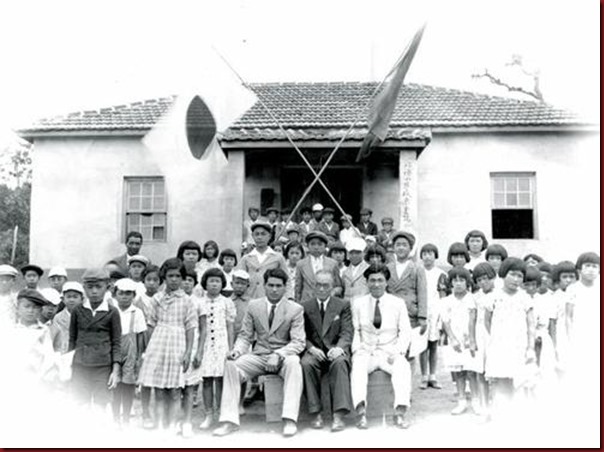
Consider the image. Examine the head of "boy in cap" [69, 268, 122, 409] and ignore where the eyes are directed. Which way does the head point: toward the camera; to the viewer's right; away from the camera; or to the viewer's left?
toward the camera

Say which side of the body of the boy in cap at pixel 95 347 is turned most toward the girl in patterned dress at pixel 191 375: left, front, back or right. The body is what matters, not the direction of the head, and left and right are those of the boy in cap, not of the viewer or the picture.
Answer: left

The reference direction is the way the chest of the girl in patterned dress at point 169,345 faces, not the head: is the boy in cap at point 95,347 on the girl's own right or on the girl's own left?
on the girl's own right

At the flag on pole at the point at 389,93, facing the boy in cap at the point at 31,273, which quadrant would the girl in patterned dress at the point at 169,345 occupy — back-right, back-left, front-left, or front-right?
front-left

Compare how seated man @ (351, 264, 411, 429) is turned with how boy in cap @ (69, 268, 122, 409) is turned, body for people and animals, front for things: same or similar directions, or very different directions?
same or similar directions

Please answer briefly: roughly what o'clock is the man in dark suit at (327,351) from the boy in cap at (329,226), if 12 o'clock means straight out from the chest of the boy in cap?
The man in dark suit is roughly at 12 o'clock from the boy in cap.

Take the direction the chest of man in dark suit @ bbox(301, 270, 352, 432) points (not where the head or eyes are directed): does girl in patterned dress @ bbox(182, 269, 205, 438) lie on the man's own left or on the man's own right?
on the man's own right

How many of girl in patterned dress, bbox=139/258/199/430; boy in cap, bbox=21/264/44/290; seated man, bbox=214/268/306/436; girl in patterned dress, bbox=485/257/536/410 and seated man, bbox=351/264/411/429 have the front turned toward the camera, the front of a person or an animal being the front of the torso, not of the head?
5

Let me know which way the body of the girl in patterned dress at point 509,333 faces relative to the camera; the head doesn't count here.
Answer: toward the camera

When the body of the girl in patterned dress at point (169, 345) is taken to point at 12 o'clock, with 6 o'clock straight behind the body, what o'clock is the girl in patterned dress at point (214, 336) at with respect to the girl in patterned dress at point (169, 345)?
the girl in patterned dress at point (214, 336) is roughly at 8 o'clock from the girl in patterned dress at point (169, 345).

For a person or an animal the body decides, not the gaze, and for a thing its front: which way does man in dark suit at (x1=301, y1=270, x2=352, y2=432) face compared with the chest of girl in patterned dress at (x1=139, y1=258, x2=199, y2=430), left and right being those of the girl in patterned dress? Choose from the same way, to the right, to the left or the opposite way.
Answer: the same way

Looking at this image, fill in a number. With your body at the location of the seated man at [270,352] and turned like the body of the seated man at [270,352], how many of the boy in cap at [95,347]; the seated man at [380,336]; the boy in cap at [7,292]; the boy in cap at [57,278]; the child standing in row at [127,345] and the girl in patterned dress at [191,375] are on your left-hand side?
1

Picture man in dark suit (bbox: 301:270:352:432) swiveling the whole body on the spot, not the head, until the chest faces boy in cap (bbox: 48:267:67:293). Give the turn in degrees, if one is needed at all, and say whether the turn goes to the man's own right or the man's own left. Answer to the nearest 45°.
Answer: approximately 90° to the man's own right

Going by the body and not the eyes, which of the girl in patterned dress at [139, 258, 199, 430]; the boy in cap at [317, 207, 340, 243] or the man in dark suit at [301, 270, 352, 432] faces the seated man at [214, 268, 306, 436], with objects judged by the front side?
the boy in cap

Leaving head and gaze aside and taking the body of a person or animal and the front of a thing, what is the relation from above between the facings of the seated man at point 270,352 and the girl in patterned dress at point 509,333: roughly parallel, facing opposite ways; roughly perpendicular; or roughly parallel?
roughly parallel

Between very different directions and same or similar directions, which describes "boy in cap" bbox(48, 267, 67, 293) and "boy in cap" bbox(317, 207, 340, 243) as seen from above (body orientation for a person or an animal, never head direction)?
same or similar directions

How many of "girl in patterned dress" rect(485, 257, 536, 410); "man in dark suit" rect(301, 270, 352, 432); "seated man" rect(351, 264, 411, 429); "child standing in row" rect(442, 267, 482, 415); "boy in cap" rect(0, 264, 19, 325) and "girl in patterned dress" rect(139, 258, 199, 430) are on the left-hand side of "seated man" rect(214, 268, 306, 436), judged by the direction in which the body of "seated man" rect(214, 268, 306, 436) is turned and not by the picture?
4

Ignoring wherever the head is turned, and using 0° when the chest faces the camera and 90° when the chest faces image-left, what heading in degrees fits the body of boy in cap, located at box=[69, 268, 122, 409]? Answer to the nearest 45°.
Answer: approximately 0°

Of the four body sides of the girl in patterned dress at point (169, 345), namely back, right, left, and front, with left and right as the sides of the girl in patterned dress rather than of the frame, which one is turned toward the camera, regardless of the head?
front

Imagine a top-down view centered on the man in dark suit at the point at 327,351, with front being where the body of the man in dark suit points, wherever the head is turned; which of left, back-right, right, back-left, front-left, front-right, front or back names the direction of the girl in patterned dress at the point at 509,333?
left

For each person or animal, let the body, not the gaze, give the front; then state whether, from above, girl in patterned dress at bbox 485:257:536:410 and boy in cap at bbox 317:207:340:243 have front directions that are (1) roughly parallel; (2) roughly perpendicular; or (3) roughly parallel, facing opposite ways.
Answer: roughly parallel

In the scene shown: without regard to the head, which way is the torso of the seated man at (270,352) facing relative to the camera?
toward the camera

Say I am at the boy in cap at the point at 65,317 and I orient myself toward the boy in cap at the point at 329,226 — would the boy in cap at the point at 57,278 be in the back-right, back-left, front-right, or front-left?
front-left

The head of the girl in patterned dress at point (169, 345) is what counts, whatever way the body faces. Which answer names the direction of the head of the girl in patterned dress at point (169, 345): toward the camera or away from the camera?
toward the camera
